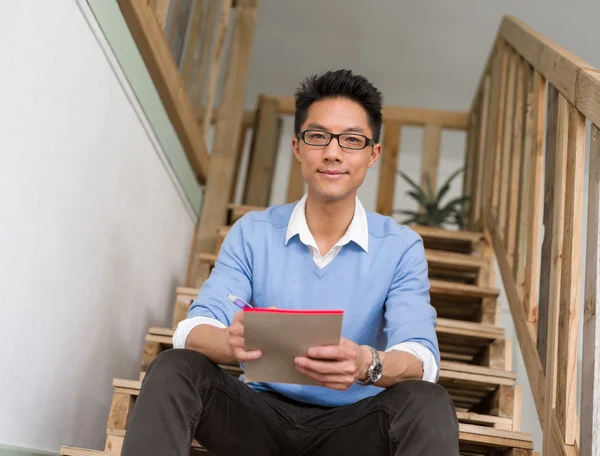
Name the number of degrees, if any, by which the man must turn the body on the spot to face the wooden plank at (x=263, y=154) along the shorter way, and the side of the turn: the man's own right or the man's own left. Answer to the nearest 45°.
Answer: approximately 180°

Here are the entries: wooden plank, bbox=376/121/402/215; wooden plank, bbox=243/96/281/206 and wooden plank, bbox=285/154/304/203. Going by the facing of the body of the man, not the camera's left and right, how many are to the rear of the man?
3

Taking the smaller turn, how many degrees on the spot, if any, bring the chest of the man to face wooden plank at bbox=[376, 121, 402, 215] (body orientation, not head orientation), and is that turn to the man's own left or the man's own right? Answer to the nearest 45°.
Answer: approximately 180°

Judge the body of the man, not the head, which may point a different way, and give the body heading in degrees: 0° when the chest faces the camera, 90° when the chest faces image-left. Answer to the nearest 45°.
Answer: approximately 0°

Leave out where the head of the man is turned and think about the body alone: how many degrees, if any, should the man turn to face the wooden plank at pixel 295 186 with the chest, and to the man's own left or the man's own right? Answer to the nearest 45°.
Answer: approximately 180°

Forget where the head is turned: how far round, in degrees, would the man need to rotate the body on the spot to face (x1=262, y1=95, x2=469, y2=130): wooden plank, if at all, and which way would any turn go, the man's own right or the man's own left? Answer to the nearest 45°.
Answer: approximately 180°
